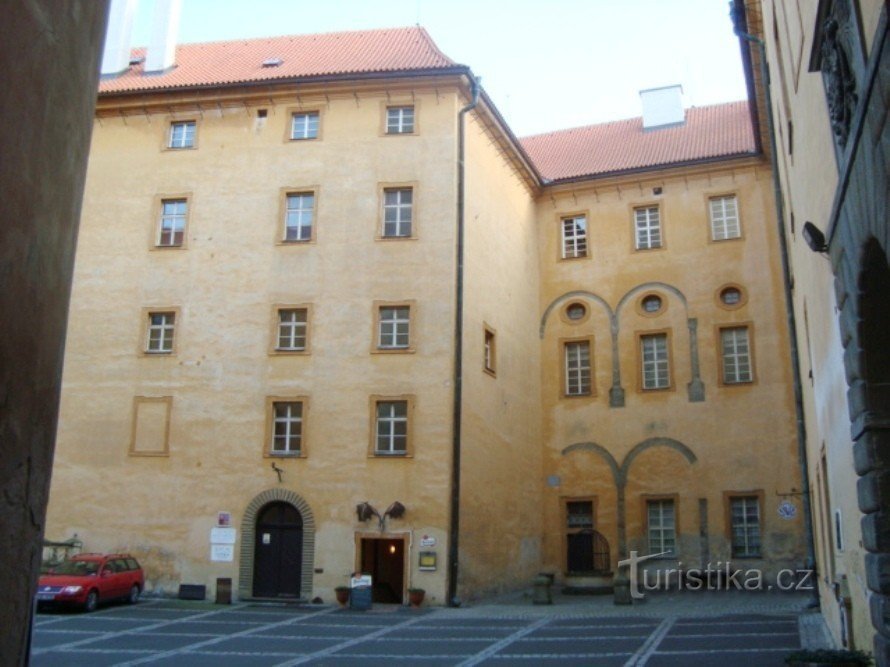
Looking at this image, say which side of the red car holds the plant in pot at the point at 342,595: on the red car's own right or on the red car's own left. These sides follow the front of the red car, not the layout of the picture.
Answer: on the red car's own left

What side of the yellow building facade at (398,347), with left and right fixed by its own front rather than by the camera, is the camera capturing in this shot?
front

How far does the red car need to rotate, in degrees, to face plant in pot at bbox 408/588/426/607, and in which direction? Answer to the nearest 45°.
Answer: approximately 135° to its left

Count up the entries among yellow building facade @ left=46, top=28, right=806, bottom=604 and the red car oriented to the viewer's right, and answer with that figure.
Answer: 0

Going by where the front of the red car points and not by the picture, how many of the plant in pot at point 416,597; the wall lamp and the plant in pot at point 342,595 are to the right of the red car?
0

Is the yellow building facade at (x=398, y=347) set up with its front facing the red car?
no

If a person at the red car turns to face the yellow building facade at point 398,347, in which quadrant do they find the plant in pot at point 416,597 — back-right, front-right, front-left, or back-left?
front-right
